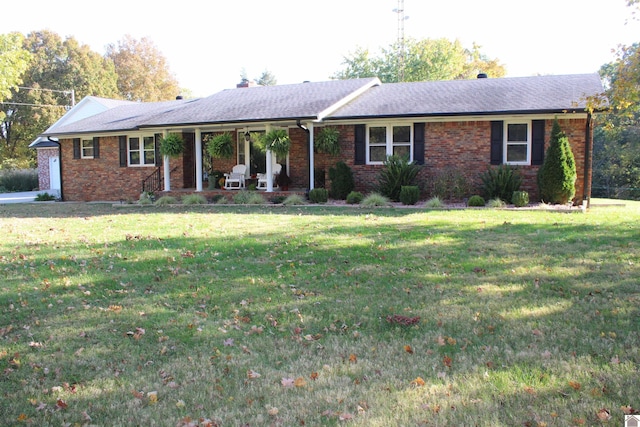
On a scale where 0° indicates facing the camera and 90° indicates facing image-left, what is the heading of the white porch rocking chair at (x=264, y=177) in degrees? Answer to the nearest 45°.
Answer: approximately 45°

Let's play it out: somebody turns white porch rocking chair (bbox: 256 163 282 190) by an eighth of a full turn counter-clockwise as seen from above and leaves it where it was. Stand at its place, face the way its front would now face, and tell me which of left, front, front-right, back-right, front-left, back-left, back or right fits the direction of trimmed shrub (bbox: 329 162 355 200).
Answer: front-left

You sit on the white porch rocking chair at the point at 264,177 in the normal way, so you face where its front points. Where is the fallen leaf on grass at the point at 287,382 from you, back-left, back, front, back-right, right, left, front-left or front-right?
front-left

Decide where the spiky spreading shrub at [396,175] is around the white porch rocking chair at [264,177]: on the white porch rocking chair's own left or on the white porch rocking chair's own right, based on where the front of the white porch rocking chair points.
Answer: on the white porch rocking chair's own left

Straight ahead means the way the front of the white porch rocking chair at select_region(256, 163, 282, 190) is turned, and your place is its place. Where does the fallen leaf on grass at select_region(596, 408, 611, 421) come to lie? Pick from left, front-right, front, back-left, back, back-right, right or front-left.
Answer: front-left

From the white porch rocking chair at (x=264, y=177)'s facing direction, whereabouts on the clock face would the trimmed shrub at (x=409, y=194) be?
The trimmed shrub is roughly at 9 o'clock from the white porch rocking chair.

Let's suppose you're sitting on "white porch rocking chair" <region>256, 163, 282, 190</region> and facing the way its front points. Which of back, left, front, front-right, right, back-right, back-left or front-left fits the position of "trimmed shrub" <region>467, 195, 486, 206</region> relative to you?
left

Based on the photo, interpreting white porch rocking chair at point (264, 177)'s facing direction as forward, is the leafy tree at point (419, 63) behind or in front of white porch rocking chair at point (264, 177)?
behind

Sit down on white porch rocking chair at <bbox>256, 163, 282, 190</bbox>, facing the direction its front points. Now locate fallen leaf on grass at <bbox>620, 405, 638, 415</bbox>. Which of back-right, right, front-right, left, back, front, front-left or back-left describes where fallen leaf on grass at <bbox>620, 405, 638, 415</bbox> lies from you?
front-left

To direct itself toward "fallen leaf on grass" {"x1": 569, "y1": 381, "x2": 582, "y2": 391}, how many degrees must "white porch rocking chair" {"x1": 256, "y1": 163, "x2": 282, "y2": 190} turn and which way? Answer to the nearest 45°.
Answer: approximately 45° to its left

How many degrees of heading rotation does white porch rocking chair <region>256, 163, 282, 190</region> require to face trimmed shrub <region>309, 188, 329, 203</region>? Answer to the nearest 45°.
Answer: approximately 90° to its left

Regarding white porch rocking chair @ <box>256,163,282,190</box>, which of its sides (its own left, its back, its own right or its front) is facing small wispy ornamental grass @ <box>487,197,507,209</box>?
left

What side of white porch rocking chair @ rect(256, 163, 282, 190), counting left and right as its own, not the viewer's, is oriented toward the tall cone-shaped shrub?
left

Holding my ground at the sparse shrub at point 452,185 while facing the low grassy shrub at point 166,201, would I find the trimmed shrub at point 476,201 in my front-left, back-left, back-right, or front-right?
back-left

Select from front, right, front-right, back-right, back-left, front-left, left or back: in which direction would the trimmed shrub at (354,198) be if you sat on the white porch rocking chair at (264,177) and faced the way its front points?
left

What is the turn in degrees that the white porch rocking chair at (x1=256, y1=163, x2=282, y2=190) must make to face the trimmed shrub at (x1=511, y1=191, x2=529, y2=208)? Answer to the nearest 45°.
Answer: approximately 90° to its left

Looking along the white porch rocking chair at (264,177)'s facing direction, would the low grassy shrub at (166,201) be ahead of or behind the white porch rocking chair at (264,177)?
ahead

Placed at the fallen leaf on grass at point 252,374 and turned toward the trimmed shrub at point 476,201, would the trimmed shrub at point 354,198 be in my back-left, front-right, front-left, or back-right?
front-left
